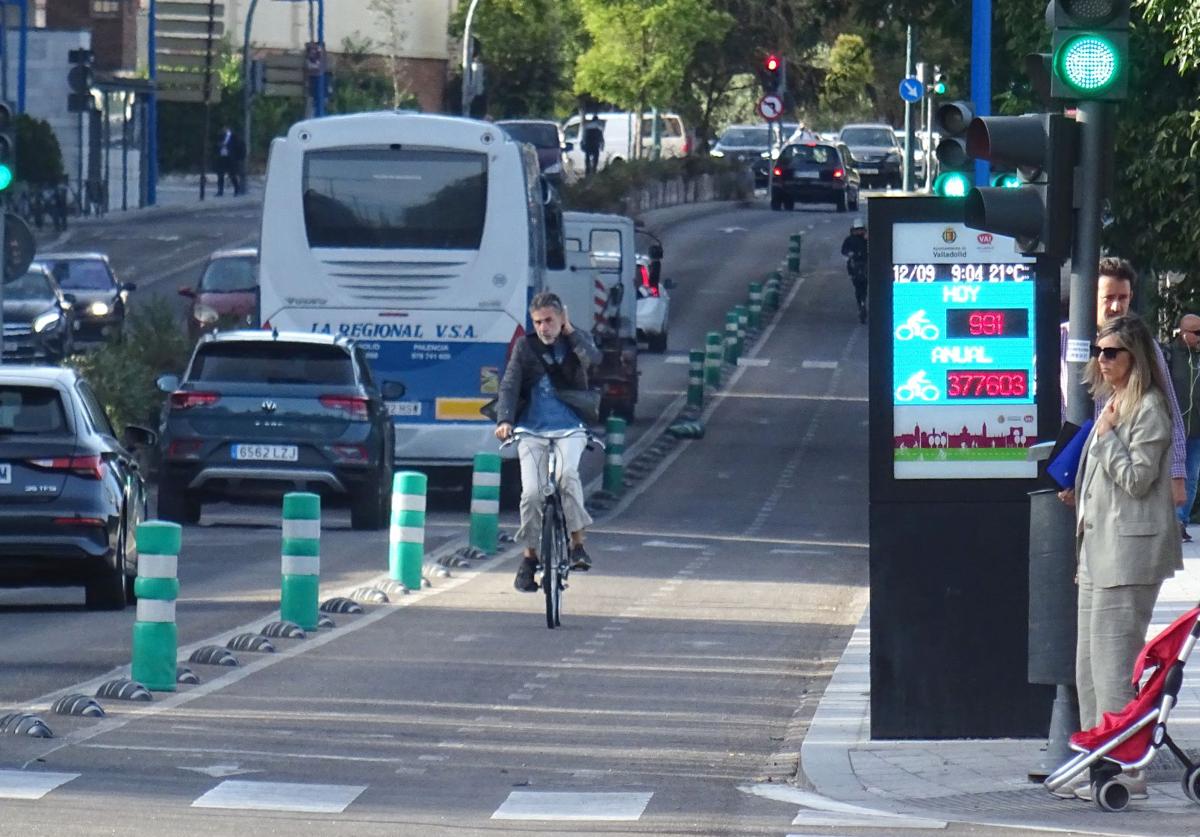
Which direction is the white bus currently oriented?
away from the camera

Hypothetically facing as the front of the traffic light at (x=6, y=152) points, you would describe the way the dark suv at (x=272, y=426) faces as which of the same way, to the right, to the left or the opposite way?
the opposite way

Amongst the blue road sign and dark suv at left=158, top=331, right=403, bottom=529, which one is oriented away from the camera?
the dark suv

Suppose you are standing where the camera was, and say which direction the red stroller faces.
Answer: facing to the left of the viewer

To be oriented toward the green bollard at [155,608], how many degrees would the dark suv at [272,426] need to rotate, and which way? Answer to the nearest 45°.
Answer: approximately 180°

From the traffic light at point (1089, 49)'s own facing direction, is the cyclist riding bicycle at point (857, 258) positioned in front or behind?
behind

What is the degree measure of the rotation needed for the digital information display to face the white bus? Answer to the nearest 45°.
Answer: approximately 180°

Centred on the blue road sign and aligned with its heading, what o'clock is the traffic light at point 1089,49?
The traffic light is roughly at 12 o'clock from the blue road sign.

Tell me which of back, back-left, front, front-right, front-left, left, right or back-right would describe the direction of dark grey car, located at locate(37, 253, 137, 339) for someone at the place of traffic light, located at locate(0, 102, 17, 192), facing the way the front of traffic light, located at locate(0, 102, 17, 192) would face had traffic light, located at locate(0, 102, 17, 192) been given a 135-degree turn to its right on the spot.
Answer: front-right

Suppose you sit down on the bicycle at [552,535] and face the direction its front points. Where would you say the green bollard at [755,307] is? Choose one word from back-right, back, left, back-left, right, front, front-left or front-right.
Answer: back

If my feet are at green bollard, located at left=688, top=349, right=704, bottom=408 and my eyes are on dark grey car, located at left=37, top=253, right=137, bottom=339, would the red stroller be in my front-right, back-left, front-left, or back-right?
back-left
